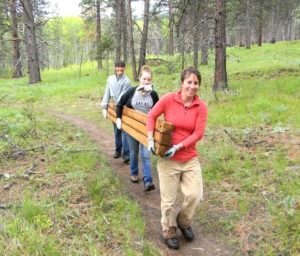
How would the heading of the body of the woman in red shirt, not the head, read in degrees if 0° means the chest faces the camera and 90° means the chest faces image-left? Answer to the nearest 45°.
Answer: approximately 0°
